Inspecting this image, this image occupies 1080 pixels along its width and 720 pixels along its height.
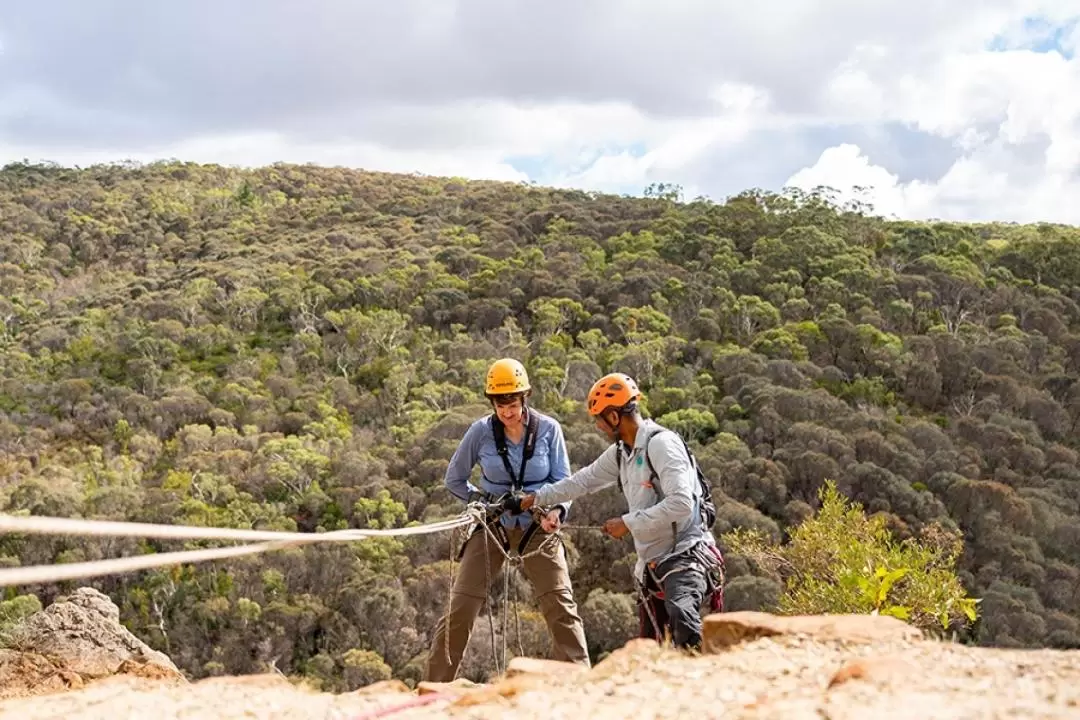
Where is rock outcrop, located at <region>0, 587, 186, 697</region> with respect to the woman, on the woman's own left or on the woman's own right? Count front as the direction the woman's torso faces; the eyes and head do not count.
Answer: on the woman's own right

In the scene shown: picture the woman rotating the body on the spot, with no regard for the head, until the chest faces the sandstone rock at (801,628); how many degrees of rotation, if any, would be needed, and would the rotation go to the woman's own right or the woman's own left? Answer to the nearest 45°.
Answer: approximately 45° to the woman's own left

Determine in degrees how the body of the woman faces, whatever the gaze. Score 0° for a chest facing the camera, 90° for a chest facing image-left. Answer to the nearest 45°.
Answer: approximately 0°

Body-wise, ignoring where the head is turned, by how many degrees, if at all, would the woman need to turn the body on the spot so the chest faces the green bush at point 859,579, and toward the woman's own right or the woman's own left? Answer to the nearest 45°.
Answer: approximately 135° to the woman's own left
